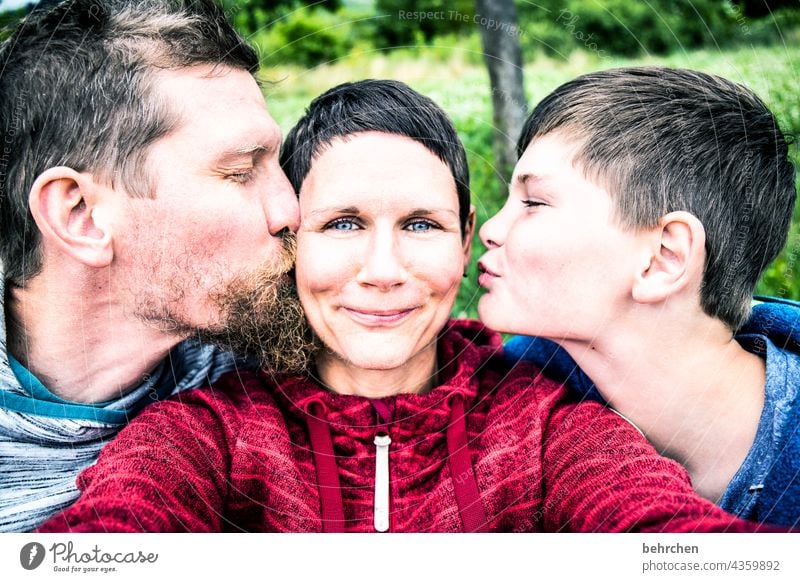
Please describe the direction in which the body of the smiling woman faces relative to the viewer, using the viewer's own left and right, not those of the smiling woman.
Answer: facing the viewer
